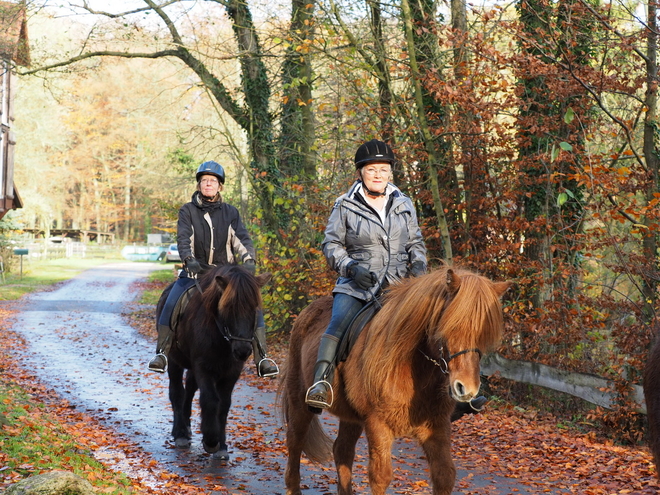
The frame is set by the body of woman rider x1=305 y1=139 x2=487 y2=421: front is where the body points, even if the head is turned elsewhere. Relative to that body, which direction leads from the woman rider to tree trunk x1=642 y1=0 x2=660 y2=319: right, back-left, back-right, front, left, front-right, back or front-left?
back-left

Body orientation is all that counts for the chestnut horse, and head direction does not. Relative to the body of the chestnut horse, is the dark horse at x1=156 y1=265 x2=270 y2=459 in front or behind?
behind

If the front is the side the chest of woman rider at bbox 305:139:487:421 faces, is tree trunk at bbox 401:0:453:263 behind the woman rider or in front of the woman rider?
behind

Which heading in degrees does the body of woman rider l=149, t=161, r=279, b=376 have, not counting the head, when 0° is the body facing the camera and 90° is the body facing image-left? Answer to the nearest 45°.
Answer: approximately 0°

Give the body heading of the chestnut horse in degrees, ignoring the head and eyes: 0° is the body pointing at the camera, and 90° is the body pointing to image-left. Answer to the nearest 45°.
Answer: approximately 315°

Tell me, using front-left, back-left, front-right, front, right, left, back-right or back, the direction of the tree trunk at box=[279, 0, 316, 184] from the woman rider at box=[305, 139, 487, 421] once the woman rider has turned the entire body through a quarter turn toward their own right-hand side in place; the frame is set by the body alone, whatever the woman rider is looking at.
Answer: right

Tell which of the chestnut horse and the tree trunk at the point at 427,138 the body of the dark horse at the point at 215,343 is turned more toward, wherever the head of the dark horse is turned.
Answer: the chestnut horse

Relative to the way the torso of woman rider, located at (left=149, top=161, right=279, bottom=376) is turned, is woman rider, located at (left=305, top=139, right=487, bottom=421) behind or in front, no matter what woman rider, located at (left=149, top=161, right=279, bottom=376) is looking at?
in front

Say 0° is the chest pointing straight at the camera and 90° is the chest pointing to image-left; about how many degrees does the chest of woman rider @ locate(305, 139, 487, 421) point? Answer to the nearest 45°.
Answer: approximately 0°

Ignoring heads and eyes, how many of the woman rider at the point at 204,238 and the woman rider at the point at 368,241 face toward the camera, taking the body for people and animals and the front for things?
2

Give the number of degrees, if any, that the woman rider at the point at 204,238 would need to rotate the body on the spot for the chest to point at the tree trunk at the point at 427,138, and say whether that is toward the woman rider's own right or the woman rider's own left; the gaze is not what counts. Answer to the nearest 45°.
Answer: approximately 135° to the woman rider's own left

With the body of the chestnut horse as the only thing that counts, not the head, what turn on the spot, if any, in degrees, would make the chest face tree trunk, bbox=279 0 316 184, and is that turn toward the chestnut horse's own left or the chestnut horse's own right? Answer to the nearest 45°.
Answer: approximately 135° to the chestnut horse's own left

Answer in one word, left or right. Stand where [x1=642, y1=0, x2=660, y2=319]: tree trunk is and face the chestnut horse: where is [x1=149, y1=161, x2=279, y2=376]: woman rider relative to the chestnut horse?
right
